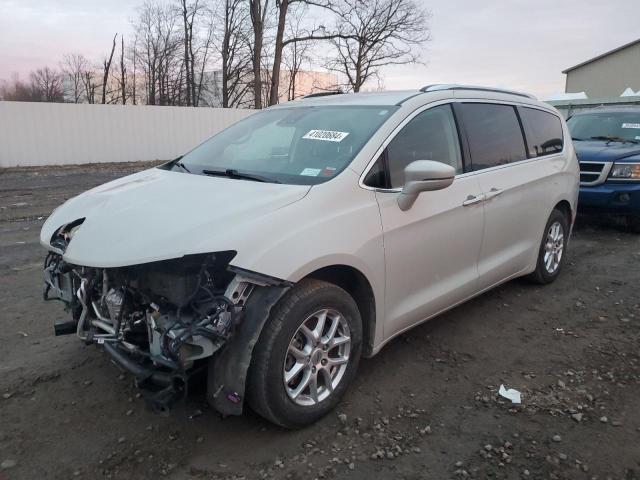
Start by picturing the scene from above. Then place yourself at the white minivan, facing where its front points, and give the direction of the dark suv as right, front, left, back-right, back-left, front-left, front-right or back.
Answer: back

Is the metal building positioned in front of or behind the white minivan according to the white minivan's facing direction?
behind

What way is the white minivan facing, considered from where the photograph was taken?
facing the viewer and to the left of the viewer

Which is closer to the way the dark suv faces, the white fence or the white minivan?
the white minivan

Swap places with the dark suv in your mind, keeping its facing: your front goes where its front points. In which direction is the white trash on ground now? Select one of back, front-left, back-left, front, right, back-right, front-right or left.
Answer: front-left

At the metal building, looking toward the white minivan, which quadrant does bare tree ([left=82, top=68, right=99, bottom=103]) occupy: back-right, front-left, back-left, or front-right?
front-right

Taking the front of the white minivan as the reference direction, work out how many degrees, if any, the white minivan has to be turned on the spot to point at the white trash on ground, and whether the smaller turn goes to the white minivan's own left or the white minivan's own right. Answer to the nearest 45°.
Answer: approximately 135° to the white minivan's own left

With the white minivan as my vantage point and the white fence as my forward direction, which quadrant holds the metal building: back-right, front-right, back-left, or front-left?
front-right

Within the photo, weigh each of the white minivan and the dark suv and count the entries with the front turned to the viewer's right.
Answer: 0

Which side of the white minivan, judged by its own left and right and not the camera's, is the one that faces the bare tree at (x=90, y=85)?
right

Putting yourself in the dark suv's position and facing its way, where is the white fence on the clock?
The white fence is roughly at 2 o'clock from the dark suv.

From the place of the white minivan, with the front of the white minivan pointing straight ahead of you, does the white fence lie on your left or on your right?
on your right

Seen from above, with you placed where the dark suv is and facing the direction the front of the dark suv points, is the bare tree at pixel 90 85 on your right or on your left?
on your right

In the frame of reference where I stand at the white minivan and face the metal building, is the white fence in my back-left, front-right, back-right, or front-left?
front-left

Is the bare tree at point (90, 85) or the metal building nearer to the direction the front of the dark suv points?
the bare tree
